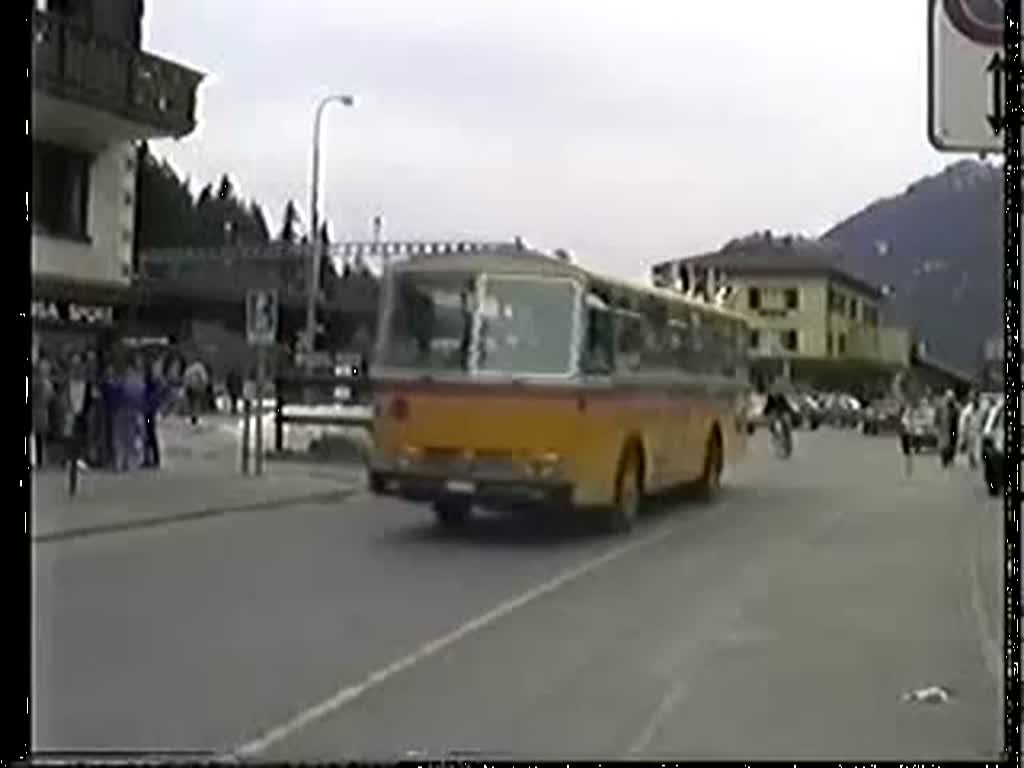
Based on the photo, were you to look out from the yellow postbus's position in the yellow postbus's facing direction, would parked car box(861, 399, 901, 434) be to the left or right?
on its left

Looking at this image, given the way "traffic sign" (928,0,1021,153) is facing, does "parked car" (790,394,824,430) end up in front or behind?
behind

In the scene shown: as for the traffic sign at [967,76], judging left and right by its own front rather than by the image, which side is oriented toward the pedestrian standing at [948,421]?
back

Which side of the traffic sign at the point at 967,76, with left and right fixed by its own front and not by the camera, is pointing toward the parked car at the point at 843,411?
back

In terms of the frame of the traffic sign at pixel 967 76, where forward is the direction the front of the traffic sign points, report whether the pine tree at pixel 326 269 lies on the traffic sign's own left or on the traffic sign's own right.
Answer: on the traffic sign's own right

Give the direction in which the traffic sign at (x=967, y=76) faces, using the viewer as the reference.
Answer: facing the viewer

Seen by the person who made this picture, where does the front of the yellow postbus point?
facing the viewer and to the left of the viewer

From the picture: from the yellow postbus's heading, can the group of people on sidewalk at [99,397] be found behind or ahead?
ahead

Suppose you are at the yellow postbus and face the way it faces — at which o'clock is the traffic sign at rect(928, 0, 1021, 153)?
The traffic sign is roughly at 10 o'clock from the yellow postbus.
